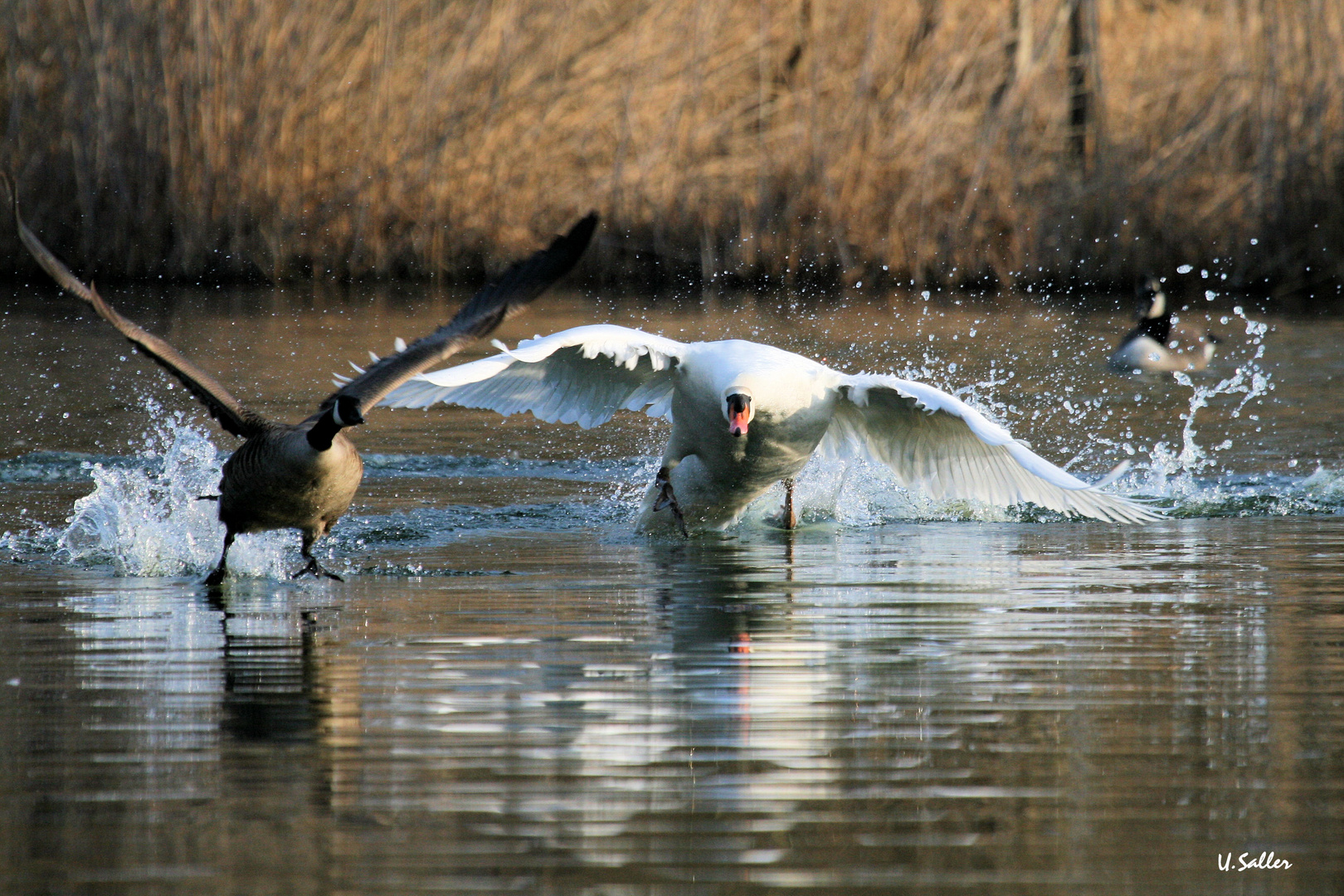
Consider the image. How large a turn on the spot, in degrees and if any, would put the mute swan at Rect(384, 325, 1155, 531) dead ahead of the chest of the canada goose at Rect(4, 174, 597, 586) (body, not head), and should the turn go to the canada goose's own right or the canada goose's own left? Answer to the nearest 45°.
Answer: approximately 90° to the canada goose's own left

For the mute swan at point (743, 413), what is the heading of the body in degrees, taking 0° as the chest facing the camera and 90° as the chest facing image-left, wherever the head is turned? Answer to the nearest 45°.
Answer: approximately 0°

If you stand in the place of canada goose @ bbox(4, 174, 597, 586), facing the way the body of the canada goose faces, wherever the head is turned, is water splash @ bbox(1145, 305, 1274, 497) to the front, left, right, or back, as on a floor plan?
left

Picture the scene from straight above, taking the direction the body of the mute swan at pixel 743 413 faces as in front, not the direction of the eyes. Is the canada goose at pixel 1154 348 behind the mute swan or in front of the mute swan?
behind

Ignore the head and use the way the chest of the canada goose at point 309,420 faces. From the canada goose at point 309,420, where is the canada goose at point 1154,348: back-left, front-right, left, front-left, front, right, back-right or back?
left

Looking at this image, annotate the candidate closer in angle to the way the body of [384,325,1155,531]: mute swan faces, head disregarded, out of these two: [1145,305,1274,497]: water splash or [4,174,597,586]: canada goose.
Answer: the canada goose

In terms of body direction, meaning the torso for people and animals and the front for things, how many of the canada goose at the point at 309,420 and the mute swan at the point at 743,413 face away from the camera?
0

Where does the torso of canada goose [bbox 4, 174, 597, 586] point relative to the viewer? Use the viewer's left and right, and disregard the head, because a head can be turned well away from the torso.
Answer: facing the viewer and to the right of the viewer
